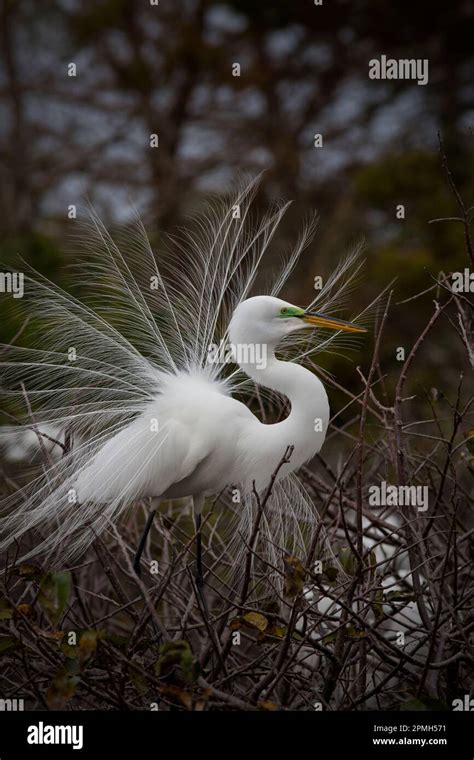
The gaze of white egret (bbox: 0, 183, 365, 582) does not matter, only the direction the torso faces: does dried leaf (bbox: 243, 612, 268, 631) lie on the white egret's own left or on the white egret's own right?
on the white egret's own right

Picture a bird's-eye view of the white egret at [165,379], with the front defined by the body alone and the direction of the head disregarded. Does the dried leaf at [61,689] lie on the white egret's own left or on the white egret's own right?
on the white egret's own right

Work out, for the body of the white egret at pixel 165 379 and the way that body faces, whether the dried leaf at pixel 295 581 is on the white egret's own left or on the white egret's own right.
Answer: on the white egret's own right

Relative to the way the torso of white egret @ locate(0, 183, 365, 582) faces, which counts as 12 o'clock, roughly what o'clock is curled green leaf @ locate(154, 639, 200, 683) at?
The curled green leaf is roughly at 3 o'clock from the white egret.

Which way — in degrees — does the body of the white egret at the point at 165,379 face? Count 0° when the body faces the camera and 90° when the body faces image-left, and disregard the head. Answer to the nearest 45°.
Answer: approximately 270°
